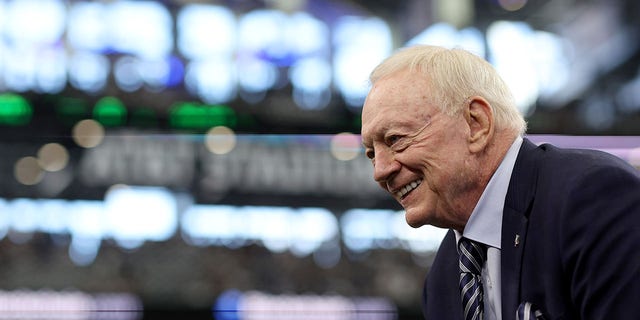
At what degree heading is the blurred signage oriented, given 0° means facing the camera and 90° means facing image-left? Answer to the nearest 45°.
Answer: approximately 0°
